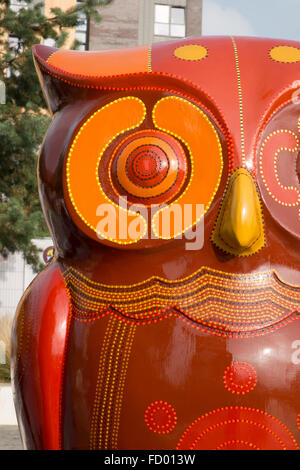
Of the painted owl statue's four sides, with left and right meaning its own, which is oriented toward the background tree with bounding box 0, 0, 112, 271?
back

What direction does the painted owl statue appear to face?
toward the camera
